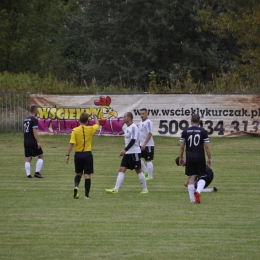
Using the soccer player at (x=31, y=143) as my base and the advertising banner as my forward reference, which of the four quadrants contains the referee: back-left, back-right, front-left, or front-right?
back-right

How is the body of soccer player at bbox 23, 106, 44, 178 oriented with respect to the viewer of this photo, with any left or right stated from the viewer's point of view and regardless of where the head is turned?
facing away from the viewer and to the right of the viewer

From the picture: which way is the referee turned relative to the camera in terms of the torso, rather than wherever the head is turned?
away from the camera

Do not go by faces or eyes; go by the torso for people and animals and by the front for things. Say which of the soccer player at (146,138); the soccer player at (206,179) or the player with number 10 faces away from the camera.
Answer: the player with number 10

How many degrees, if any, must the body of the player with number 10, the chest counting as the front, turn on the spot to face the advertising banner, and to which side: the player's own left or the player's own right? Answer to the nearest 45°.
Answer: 0° — they already face it

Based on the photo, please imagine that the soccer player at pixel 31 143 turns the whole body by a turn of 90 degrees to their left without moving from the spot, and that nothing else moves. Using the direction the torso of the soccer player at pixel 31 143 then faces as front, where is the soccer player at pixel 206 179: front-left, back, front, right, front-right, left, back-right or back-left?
back

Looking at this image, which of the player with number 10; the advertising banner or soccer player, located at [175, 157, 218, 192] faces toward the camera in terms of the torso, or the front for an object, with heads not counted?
the advertising banner

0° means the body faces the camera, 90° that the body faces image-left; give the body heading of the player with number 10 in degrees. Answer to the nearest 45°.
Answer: approximately 180°

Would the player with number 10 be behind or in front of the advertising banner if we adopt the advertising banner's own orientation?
in front

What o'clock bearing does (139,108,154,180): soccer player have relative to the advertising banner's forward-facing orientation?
The soccer player is roughly at 12 o'clock from the advertising banner.
